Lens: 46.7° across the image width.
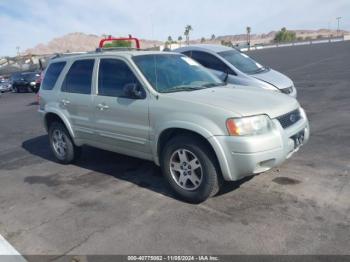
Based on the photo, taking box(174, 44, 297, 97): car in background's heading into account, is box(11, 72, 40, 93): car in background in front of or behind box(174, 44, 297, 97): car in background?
behind

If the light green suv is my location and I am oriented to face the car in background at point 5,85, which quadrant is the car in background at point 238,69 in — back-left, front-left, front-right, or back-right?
front-right

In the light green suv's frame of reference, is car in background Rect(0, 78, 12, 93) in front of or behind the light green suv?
behind

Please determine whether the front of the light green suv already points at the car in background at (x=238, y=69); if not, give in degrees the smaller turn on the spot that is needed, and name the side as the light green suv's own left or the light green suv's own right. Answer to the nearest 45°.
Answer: approximately 135° to the light green suv's own left

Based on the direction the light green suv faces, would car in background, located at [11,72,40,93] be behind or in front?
behind

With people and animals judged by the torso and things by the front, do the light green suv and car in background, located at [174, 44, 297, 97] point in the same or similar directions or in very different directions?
same or similar directions

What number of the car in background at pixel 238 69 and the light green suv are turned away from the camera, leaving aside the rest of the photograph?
0

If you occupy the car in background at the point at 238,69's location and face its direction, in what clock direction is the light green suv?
The light green suv is roughly at 2 o'clock from the car in background.

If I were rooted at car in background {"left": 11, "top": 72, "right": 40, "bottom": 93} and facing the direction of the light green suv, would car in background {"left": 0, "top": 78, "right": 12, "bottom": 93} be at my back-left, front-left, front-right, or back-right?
back-right

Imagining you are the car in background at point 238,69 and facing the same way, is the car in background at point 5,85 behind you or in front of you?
behind

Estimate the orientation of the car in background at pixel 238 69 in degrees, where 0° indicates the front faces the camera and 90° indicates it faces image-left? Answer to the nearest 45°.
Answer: approximately 315°
